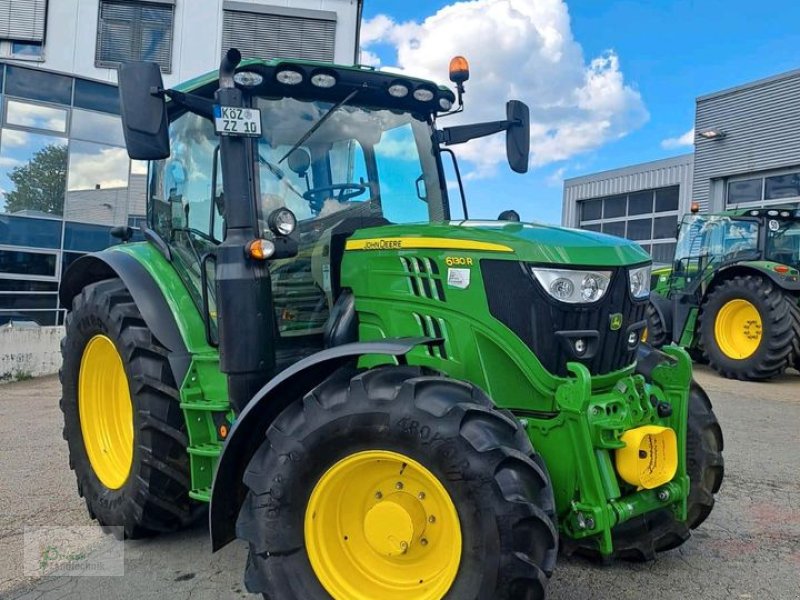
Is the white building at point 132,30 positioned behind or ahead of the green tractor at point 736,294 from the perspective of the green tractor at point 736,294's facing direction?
ahead

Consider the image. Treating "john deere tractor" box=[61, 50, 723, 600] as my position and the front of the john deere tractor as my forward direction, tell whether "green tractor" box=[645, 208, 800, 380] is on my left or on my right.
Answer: on my left

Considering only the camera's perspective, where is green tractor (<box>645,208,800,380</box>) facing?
facing away from the viewer and to the left of the viewer

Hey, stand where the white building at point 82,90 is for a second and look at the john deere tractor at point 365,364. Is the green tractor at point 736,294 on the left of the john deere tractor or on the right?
left

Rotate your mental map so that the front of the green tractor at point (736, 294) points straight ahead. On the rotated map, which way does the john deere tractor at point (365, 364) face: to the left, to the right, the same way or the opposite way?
the opposite way

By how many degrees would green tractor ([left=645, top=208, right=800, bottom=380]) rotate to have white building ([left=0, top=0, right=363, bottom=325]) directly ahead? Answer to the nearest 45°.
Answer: approximately 45° to its left

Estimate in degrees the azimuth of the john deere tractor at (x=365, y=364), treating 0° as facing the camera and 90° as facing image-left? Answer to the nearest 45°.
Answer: approximately 315°

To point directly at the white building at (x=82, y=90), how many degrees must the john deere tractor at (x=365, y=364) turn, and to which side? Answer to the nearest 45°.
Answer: approximately 180°

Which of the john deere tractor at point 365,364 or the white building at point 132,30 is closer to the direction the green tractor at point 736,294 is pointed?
the white building
